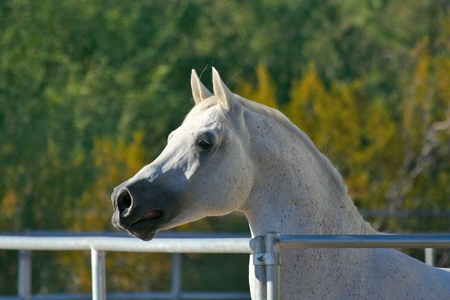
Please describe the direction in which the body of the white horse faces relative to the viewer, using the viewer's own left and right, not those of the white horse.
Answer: facing to the left of the viewer
